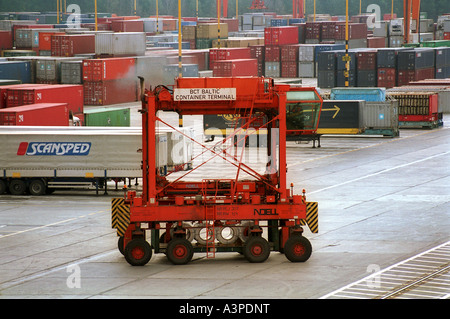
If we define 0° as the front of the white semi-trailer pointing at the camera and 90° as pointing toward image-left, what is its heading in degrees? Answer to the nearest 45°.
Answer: approximately 270°

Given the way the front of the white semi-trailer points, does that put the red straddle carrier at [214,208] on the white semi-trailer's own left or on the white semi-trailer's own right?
on the white semi-trailer's own right
